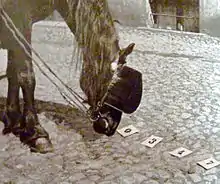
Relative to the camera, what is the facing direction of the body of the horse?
to the viewer's right

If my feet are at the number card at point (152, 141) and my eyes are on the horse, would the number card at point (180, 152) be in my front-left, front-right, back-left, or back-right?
back-left

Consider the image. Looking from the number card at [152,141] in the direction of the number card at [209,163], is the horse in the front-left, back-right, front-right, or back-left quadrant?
back-right
